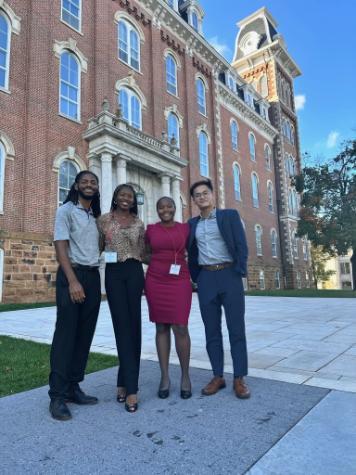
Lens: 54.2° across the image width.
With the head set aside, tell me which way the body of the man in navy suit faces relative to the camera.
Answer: toward the camera

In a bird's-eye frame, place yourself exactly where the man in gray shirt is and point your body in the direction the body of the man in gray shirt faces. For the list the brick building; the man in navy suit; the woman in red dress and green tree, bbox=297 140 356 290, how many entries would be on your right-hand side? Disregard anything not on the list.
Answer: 0

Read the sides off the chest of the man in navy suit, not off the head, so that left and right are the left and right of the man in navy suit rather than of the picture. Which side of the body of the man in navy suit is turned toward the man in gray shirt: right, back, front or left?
right

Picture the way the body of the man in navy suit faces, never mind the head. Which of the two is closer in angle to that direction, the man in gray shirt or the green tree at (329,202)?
the man in gray shirt

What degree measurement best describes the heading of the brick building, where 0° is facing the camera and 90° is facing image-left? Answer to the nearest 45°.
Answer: approximately 315°

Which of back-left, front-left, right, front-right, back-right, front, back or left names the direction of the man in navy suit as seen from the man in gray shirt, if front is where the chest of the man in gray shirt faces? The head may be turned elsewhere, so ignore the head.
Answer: front-left

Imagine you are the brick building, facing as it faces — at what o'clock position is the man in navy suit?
The man in navy suit is roughly at 1 o'clock from the brick building.

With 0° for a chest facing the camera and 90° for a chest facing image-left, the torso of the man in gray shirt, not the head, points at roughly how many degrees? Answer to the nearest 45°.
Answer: approximately 315°

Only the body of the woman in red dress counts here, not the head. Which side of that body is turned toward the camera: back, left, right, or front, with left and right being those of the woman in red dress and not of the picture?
front

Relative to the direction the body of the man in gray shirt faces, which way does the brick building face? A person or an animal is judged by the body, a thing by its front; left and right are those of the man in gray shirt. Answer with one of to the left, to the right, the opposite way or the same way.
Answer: the same way

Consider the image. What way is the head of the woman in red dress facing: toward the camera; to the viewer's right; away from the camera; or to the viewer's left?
toward the camera

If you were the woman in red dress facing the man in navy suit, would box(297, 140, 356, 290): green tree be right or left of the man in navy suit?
left

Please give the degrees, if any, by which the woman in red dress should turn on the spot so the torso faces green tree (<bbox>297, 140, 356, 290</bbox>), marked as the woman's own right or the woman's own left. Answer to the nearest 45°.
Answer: approximately 135° to the woman's own left

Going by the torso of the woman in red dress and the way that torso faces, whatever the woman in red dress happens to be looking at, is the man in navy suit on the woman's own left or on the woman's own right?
on the woman's own left

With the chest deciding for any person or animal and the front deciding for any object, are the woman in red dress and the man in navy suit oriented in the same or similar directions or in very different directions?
same or similar directions

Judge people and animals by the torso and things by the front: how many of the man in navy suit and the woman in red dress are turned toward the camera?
2

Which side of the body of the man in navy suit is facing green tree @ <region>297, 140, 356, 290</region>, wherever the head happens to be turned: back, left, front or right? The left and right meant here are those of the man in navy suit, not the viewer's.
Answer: back
